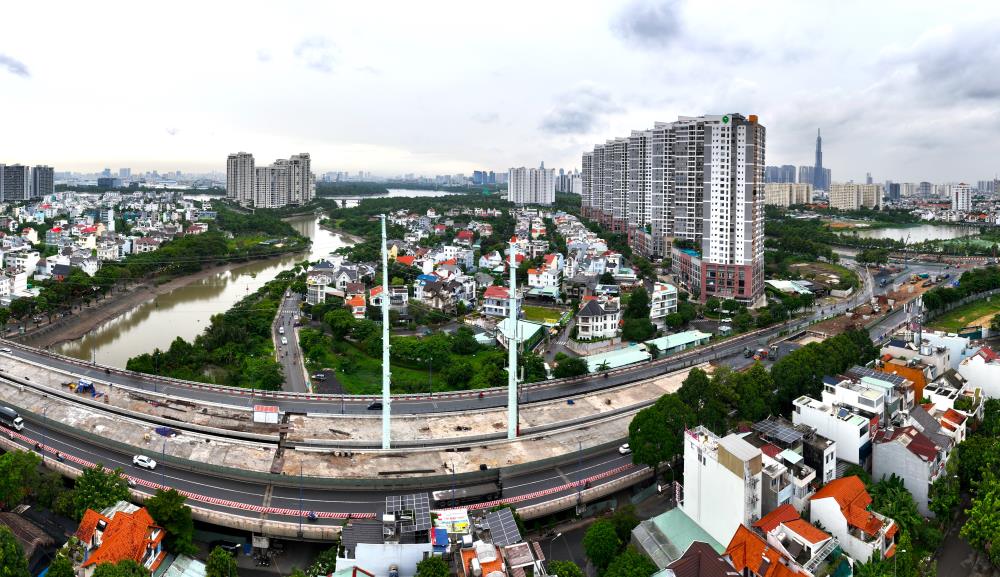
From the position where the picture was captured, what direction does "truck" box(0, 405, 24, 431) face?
facing the viewer and to the right of the viewer

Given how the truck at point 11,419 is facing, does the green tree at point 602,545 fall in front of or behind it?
in front

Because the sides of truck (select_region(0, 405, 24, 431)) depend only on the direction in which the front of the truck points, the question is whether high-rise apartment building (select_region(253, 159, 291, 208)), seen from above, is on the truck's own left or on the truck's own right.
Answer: on the truck's own left

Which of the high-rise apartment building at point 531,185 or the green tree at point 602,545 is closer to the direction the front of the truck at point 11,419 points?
the green tree

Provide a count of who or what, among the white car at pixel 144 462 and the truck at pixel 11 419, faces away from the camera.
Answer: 0

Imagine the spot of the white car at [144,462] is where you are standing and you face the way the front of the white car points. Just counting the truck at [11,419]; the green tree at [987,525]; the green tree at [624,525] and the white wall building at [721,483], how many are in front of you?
3

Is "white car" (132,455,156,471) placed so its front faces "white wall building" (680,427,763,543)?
yes
